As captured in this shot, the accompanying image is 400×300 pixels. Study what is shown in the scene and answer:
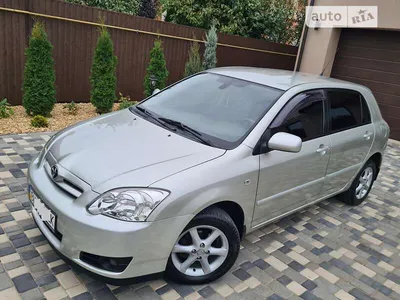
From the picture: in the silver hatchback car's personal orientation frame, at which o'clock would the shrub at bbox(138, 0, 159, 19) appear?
The shrub is roughly at 4 o'clock from the silver hatchback car.

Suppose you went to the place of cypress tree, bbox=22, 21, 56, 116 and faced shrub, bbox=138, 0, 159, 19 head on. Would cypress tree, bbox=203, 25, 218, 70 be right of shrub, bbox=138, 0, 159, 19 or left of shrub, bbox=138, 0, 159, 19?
right

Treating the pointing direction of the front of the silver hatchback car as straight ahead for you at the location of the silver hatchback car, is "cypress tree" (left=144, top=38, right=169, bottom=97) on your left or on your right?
on your right

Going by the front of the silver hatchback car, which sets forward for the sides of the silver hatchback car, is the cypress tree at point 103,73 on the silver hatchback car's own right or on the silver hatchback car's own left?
on the silver hatchback car's own right

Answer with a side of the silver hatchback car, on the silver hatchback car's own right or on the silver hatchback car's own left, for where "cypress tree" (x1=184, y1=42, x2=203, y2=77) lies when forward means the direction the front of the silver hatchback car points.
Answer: on the silver hatchback car's own right

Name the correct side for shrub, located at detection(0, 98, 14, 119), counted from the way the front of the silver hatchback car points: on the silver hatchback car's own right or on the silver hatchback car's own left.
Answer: on the silver hatchback car's own right

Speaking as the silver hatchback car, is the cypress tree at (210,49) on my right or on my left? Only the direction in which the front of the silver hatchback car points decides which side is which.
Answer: on my right

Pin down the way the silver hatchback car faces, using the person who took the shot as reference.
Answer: facing the viewer and to the left of the viewer

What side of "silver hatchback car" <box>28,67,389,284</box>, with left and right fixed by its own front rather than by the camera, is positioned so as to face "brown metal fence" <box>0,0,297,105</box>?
right

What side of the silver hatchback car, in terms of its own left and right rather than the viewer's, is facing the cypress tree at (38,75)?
right
